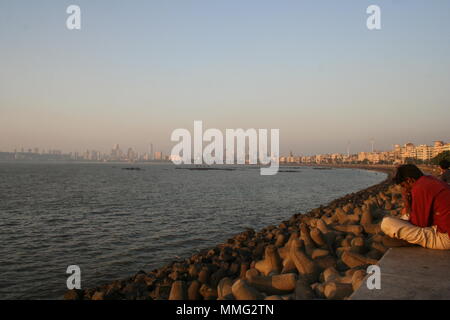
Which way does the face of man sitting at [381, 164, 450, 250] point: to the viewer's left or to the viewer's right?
to the viewer's left

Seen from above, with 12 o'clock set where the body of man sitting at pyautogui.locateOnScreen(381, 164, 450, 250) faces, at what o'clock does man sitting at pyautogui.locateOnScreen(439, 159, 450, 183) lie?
man sitting at pyautogui.locateOnScreen(439, 159, 450, 183) is roughly at 3 o'clock from man sitting at pyautogui.locateOnScreen(381, 164, 450, 250).

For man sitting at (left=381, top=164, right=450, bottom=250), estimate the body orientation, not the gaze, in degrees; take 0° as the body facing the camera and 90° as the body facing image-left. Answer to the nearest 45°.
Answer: approximately 90°
